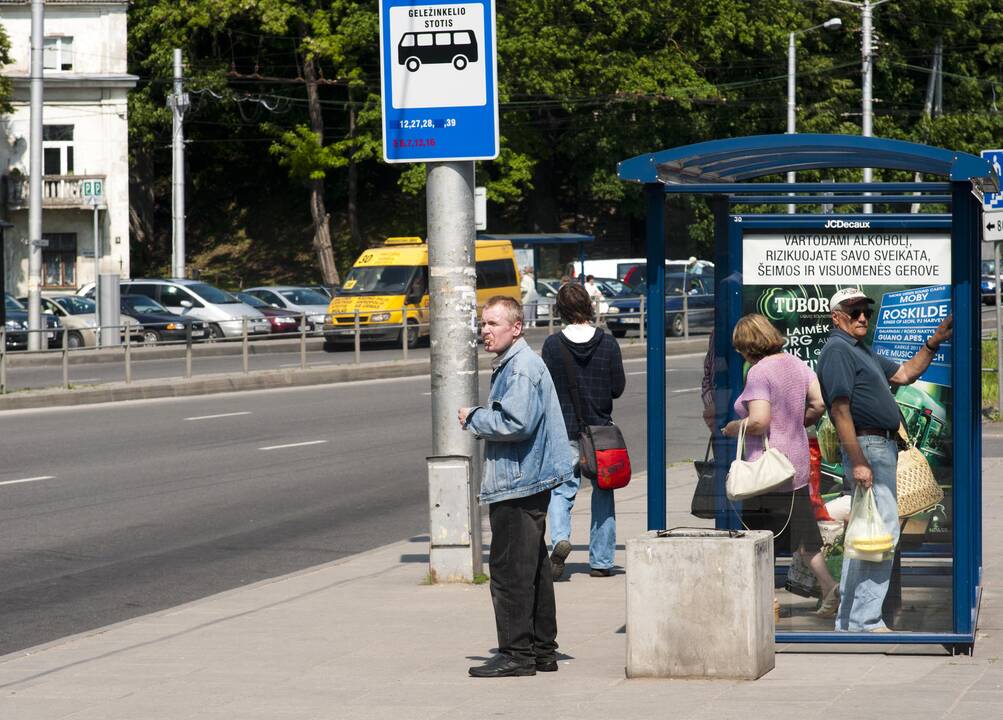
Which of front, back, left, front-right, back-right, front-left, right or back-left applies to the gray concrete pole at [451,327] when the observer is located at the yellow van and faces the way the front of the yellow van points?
front-left

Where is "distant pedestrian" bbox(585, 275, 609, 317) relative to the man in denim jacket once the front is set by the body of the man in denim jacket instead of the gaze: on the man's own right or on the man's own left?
on the man's own right

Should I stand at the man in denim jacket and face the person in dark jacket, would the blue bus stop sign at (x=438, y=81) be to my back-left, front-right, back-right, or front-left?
front-left

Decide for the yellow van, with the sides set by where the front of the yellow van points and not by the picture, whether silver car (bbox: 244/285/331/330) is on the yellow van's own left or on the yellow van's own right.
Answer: on the yellow van's own right

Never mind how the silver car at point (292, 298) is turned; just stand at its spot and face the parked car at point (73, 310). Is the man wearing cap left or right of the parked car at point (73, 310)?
left

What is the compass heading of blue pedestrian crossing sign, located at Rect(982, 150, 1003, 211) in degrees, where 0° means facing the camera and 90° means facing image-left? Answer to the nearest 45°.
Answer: approximately 0°

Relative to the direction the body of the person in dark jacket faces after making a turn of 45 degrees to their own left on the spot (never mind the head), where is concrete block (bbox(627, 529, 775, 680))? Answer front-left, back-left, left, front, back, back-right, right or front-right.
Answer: back-left

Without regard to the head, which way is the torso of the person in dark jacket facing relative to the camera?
away from the camera

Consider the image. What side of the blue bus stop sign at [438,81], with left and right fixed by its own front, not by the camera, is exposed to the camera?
front

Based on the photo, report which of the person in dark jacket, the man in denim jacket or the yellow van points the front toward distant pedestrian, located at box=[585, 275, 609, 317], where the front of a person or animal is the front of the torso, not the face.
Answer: the person in dark jacket

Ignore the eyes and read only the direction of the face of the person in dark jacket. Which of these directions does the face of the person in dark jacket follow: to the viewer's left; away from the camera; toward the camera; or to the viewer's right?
away from the camera

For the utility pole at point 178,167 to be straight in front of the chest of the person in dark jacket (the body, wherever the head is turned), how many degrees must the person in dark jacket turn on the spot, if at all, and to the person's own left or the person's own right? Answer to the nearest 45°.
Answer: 0° — they already face it
